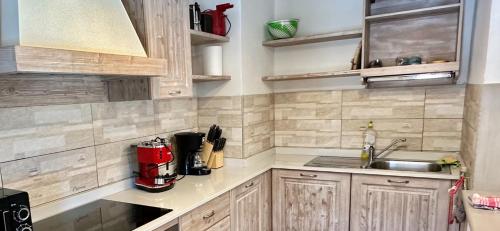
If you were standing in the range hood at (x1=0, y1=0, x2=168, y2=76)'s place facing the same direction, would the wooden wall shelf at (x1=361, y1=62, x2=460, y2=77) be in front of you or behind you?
in front

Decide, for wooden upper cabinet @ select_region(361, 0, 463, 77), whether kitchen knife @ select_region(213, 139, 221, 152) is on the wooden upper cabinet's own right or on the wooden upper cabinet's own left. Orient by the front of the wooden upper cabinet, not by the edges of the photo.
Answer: on the wooden upper cabinet's own right

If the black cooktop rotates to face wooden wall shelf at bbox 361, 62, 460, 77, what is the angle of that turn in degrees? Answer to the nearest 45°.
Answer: approximately 45° to its left

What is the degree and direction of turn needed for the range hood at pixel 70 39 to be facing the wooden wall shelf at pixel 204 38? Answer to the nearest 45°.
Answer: approximately 90° to its left

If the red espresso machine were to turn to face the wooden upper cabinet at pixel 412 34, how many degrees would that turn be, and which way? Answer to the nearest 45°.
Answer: approximately 45° to its left

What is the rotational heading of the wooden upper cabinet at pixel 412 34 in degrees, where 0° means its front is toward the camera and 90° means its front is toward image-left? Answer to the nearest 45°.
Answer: approximately 0°

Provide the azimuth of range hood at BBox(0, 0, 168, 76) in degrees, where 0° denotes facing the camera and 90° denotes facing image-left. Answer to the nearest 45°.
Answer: approximately 315°

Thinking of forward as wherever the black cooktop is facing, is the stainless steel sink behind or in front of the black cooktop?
in front

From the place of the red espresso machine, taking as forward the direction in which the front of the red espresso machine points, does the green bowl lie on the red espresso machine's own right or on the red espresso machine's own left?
on the red espresso machine's own left
